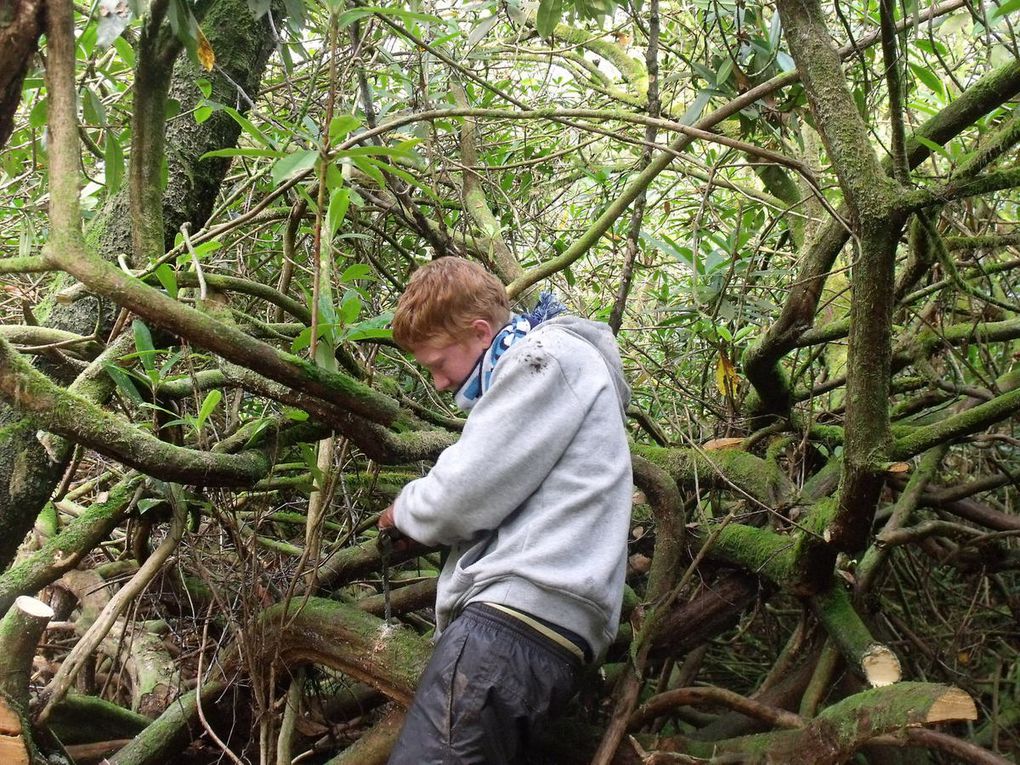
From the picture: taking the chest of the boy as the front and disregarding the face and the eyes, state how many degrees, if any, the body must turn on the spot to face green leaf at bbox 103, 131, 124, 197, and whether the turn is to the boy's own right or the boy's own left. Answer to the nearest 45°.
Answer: approximately 45° to the boy's own right

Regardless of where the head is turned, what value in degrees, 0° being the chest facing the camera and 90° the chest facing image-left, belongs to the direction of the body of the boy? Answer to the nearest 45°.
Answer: approximately 90°

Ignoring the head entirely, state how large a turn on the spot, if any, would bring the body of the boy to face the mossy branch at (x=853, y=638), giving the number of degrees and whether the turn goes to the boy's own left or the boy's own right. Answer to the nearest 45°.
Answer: approximately 180°

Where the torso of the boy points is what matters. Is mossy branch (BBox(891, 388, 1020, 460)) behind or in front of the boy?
behind

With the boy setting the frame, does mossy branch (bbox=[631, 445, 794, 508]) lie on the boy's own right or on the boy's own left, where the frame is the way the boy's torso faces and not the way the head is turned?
on the boy's own right

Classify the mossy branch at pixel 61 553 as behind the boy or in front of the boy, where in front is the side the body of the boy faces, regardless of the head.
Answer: in front
